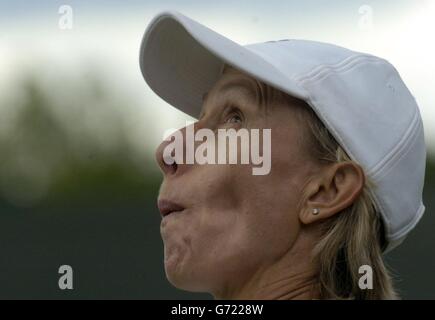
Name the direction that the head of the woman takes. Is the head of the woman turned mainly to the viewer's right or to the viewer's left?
to the viewer's left
